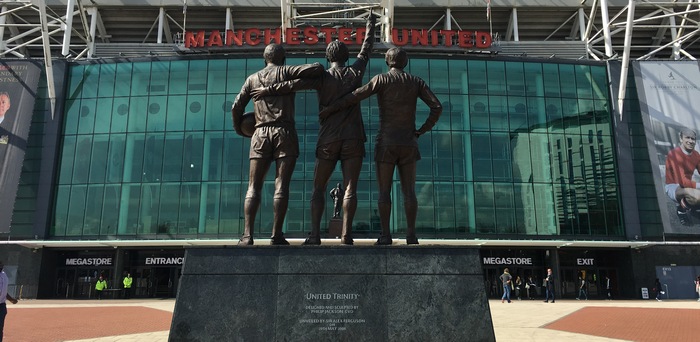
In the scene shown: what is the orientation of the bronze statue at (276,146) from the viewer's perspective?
away from the camera

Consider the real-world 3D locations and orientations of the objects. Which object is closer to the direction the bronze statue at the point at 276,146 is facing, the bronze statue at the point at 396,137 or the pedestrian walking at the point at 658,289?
the pedestrian walking

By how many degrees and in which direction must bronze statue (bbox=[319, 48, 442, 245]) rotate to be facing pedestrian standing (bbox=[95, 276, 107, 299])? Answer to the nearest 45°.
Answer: approximately 45° to its left

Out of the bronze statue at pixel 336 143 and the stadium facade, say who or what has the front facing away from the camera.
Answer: the bronze statue

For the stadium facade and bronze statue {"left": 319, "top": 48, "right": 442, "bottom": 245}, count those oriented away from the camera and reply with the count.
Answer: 1

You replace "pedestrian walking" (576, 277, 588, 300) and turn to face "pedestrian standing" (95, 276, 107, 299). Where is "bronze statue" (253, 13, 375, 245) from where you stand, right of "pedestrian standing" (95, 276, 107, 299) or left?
left

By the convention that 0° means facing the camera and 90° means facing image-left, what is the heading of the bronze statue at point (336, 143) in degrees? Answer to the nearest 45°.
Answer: approximately 180°

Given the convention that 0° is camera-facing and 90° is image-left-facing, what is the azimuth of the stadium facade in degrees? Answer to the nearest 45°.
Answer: approximately 0°

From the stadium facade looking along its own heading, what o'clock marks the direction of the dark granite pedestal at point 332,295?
The dark granite pedestal is roughly at 12 o'clock from the stadium facade.

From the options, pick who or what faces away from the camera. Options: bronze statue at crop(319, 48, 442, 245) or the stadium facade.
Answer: the bronze statue

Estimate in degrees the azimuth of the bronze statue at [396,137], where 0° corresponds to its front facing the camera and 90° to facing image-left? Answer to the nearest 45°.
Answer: approximately 180°

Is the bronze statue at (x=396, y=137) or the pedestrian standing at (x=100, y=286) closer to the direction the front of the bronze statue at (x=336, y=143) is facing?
the pedestrian standing
